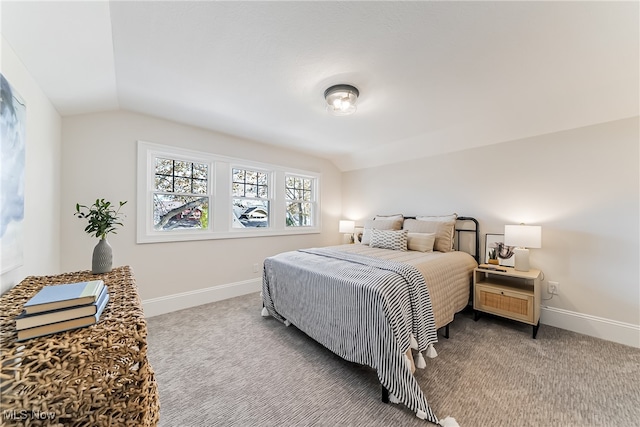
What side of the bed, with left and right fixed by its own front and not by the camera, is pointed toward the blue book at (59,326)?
front

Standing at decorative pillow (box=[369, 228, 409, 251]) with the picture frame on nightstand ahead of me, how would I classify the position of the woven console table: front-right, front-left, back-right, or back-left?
back-right

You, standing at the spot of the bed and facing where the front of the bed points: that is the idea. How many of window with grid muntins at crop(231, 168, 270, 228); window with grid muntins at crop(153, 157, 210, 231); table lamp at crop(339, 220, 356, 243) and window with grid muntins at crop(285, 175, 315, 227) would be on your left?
0

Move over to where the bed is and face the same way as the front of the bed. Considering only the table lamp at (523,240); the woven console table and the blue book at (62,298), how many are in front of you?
2

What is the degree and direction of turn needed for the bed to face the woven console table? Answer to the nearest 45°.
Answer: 0° — it already faces it

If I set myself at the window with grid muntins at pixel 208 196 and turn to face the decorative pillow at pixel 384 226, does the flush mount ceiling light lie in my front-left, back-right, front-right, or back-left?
front-right

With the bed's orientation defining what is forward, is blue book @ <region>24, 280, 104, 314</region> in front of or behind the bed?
in front

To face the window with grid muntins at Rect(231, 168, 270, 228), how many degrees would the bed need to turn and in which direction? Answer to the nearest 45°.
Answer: approximately 90° to its right

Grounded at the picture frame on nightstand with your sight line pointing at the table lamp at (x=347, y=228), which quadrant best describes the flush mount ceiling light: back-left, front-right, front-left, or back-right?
front-left

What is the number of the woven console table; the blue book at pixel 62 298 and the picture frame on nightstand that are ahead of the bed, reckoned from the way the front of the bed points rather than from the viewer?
2

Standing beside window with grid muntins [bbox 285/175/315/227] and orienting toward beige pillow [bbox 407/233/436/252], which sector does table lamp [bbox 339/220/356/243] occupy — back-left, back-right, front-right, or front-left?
front-left

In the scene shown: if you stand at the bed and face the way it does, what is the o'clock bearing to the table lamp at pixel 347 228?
The table lamp is roughly at 4 o'clock from the bed.

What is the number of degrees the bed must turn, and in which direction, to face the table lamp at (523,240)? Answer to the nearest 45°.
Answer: approximately 180°

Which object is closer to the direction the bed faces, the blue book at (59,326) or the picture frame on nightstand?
the blue book

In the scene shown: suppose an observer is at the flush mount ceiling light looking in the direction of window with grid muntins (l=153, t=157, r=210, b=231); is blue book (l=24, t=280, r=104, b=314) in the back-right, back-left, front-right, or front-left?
front-left

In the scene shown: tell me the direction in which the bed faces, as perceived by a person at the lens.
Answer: facing the viewer and to the left of the viewer
